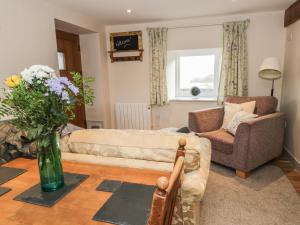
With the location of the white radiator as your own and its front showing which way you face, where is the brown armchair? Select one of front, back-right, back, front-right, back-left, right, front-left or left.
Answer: front-left

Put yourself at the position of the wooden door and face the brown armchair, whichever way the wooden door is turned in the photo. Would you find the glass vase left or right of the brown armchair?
right

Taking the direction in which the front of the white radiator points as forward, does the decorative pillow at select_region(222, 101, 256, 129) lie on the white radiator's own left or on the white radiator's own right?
on the white radiator's own left

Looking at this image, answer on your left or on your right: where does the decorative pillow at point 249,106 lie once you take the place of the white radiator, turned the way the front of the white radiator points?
on your left

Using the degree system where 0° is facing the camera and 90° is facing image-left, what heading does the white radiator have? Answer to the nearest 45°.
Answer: approximately 0°

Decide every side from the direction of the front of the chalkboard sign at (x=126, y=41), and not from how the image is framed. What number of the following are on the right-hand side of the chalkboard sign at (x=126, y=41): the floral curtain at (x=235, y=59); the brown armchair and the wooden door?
1

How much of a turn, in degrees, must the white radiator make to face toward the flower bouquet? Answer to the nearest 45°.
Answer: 0° — it already faces it

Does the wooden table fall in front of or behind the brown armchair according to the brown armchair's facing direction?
in front

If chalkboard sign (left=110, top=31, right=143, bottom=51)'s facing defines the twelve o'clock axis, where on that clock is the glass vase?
The glass vase is roughly at 12 o'clock from the chalkboard sign.

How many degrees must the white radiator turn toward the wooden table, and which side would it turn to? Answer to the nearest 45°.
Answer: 0° — it already faces it

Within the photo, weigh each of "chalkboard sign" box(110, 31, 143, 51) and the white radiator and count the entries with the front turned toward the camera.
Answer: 2

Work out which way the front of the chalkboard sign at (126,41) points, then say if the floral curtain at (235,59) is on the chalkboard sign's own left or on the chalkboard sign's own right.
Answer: on the chalkboard sign's own left

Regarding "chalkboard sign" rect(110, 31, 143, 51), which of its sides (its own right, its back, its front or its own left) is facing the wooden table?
front

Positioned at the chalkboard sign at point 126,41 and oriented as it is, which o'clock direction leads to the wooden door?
The wooden door is roughly at 3 o'clock from the chalkboard sign.

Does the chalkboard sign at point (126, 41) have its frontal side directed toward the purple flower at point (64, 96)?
yes

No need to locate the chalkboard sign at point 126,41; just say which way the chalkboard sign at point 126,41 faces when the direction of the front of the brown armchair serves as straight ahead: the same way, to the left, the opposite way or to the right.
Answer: to the left

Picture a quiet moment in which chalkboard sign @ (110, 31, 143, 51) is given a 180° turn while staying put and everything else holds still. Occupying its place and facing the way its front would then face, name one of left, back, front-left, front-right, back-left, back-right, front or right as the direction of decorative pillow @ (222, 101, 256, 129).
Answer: back-right
